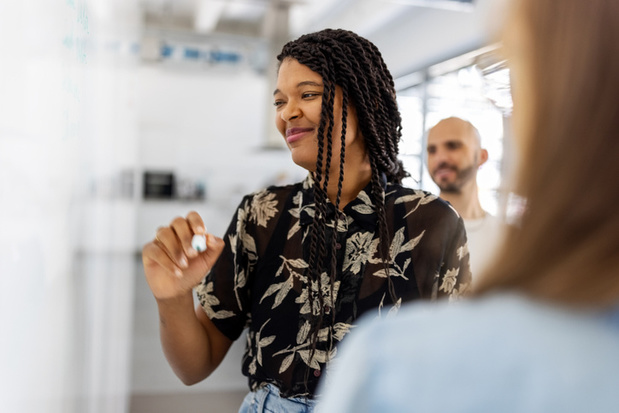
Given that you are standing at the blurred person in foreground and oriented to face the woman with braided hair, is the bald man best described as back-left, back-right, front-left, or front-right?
front-right

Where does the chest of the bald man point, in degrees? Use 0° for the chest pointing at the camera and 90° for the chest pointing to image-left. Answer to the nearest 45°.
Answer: approximately 45°

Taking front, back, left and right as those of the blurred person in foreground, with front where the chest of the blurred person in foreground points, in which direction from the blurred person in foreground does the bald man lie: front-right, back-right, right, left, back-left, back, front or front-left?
front-right

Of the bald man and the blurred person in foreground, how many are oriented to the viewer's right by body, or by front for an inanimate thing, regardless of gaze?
0

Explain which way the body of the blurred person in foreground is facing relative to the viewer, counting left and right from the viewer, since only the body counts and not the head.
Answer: facing away from the viewer and to the left of the viewer

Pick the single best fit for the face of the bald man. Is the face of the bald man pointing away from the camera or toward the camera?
toward the camera

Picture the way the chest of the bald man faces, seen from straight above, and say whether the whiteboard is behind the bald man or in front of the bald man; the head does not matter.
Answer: in front
